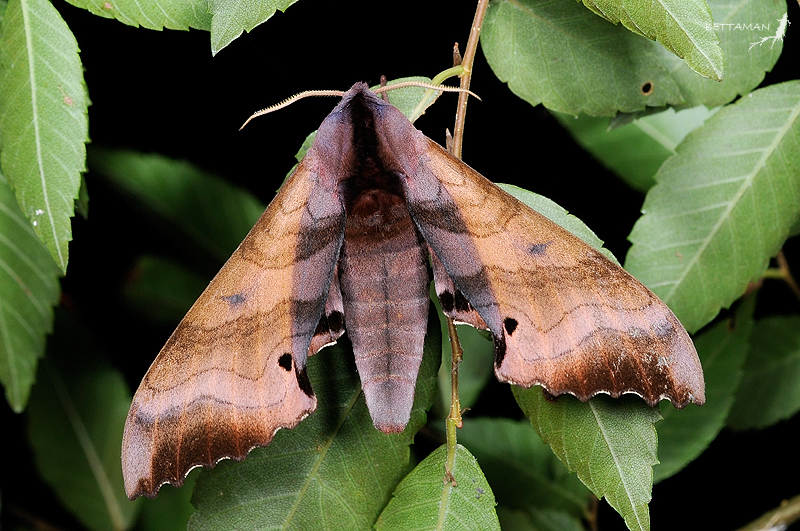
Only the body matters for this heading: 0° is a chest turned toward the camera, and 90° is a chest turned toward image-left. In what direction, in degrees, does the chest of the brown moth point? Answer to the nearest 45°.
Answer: approximately 180°

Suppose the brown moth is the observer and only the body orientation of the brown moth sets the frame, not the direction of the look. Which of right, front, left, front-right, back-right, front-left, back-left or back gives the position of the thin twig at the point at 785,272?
front-right

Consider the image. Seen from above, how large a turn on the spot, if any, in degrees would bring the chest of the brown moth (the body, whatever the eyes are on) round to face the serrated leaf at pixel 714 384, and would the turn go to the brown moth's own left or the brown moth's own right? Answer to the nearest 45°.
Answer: approximately 45° to the brown moth's own right
